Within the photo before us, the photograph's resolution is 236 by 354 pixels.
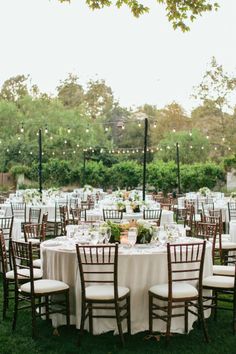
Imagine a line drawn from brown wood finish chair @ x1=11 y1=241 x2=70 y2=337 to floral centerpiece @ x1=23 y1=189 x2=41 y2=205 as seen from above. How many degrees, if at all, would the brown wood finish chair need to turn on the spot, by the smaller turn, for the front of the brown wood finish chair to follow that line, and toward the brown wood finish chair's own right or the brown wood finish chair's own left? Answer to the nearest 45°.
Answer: approximately 45° to the brown wood finish chair's own left

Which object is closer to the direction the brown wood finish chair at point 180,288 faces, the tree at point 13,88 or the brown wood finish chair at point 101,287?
the tree

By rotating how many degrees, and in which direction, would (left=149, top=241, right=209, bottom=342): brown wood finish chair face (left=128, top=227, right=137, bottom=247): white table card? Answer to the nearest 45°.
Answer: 0° — it already faces it

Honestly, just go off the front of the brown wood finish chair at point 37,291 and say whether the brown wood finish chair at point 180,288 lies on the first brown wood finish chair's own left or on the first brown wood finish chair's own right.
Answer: on the first brown wood finish chair's own right

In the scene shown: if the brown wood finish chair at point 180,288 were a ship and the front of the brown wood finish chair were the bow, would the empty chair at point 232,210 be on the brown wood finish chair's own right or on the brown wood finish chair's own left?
on the brown wood finish chair's own right

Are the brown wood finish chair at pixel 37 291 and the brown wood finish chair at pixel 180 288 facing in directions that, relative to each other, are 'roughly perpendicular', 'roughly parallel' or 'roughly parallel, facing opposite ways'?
roughly perpendicular

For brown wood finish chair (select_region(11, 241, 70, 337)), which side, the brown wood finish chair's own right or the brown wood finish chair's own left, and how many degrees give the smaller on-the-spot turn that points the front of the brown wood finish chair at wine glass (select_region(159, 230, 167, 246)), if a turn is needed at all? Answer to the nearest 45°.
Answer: approximately 45° to the brown wood finish chair's own right

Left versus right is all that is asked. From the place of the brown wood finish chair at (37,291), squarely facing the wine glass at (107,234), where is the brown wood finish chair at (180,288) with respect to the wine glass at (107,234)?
right

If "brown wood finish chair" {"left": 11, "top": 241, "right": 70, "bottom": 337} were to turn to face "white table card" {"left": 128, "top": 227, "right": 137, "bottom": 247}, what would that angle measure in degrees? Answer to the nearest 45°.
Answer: approximately 45° to its right

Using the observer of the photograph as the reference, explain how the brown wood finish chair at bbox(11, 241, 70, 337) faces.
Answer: facing away from the viewer and to the right of the viewer

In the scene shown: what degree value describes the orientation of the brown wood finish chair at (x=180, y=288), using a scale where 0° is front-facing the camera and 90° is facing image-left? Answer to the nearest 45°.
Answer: approximately 135°

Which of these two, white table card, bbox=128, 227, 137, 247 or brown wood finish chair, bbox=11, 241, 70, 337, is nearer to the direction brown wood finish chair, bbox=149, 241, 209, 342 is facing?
the white table card
